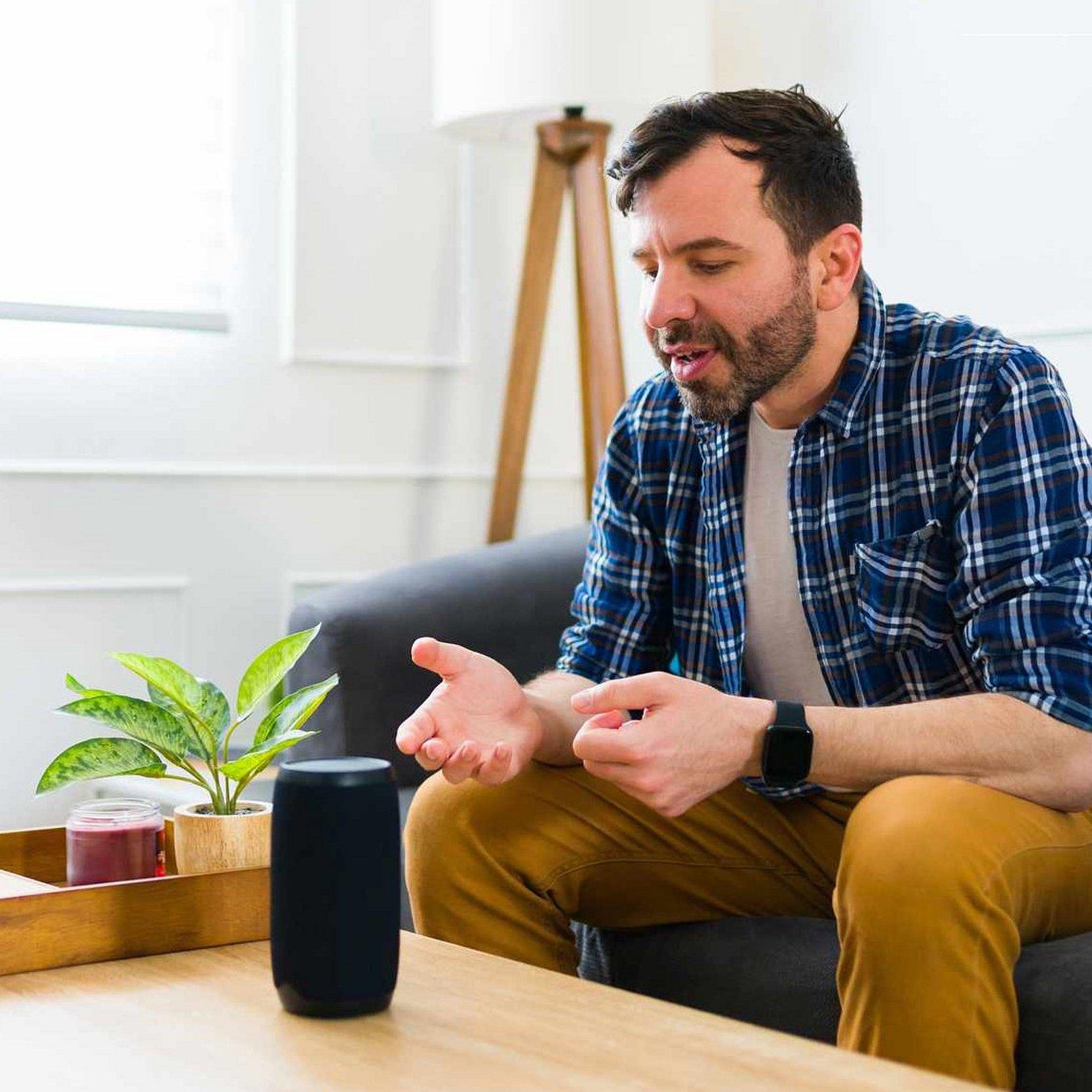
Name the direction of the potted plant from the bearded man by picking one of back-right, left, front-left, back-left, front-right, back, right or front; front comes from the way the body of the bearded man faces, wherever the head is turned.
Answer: front

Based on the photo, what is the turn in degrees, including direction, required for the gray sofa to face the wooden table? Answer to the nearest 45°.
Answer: approximately 45° to its left

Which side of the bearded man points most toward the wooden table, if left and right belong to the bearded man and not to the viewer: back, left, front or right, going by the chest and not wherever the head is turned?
front

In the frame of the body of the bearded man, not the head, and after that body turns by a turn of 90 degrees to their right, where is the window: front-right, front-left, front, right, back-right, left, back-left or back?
front

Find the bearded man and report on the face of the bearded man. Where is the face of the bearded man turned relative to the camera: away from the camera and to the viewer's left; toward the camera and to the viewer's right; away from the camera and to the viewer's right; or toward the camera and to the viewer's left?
toward the camera and to the viewer's left

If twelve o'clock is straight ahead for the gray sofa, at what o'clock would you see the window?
The window is roughly at 3 o'clock from the gray sofa.

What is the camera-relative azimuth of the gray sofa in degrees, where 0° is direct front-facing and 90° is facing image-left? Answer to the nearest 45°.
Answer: approximately 45°
